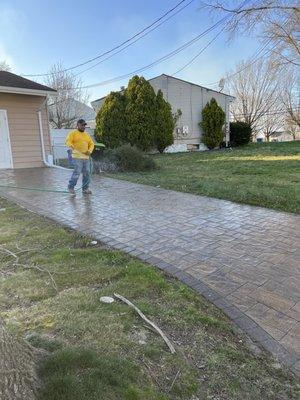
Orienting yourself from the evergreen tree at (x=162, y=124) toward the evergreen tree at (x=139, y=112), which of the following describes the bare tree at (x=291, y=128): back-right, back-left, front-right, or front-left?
back-right

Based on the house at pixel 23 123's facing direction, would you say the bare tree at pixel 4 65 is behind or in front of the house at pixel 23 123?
behind

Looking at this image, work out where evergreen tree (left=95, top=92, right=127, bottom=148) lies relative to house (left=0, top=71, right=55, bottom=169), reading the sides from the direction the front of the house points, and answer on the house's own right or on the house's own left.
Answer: on the house's own left

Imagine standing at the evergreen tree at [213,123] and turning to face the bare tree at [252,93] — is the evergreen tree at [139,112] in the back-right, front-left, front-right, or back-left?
back-left

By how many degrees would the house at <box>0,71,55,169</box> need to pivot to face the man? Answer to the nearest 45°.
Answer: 0° — it already faces them

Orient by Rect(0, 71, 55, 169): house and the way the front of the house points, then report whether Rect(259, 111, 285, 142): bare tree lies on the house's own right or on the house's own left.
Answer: on the house's own left

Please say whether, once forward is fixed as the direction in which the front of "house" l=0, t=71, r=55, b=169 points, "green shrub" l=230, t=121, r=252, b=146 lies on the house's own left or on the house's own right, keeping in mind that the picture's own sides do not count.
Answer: on the house's own left
